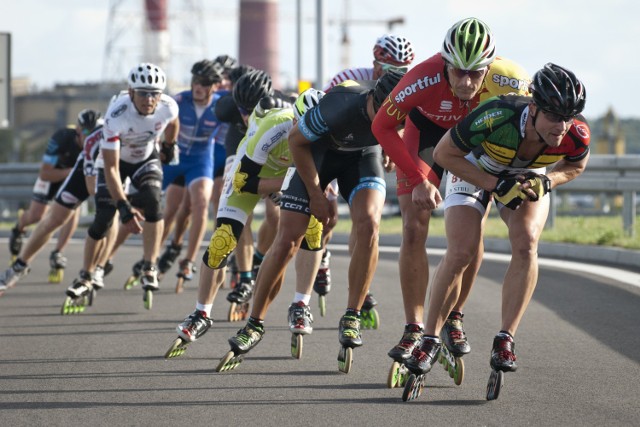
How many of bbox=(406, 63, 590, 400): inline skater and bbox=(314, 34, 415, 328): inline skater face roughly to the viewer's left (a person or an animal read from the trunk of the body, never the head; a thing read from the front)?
0

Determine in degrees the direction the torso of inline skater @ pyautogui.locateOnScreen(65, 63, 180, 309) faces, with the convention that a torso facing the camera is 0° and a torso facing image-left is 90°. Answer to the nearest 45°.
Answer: approximately 0°

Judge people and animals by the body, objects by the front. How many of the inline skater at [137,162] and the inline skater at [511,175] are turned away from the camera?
0

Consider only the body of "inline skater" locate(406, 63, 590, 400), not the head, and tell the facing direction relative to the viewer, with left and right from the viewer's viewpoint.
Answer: facing the viewer and to the right of the viewer

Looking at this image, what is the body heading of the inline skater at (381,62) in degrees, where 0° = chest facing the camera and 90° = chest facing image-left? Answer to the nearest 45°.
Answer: approximately 315°
